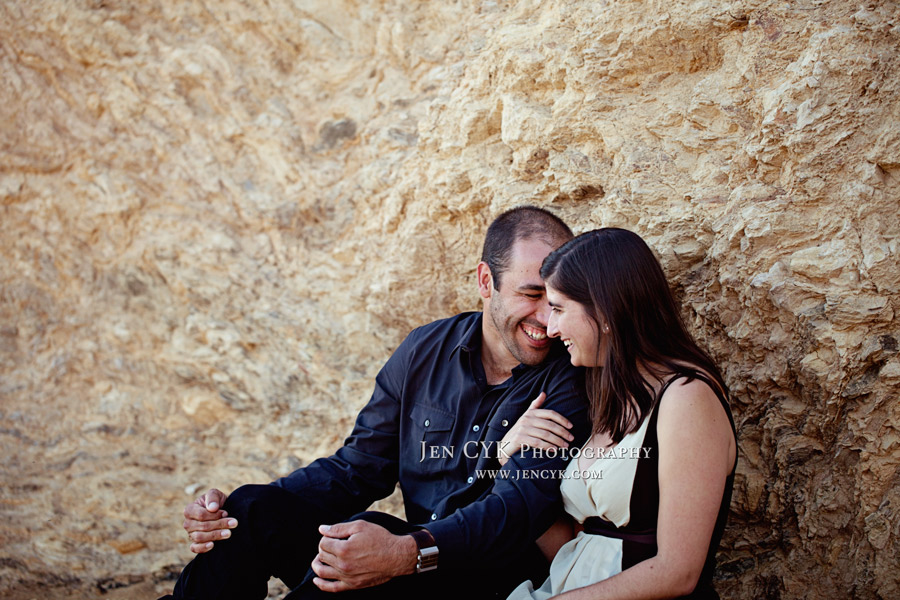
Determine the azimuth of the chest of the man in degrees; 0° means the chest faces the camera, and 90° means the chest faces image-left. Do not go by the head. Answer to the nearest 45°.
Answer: approximately 0°

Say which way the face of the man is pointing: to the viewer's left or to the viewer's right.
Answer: to the viewer's right
